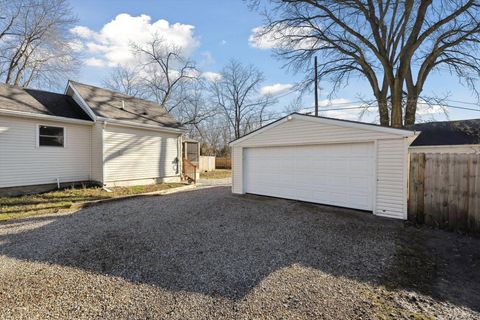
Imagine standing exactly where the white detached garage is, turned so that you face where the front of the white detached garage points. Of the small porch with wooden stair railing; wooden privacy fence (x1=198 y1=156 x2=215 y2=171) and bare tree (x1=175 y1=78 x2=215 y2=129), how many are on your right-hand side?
3

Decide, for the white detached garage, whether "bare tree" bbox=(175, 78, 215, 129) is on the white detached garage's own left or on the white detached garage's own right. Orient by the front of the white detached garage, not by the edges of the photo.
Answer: on the white detached garage's own right

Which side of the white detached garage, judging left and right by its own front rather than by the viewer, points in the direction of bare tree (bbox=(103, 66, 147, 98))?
right

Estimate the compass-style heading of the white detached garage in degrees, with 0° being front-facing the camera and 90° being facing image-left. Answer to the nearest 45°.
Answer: approximately 45°

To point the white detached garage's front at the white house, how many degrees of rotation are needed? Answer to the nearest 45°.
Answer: approximately 45° to its right

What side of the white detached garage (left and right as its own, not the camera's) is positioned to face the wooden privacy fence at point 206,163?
right

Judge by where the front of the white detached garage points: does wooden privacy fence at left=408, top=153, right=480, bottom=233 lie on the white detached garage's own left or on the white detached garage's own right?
on the white detached garage's own left

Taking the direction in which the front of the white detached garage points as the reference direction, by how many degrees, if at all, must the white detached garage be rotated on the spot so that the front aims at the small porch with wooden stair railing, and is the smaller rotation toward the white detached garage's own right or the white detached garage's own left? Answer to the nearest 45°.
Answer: approximately 90° to the white detached garage's own right

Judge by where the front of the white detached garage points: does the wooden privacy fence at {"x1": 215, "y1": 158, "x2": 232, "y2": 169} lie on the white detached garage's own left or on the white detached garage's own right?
on the white detached garage's own right

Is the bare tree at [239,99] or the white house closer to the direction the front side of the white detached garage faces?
the white house
